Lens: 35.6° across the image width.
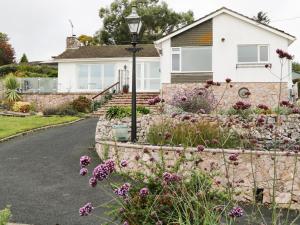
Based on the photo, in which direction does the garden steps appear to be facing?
toward the camera

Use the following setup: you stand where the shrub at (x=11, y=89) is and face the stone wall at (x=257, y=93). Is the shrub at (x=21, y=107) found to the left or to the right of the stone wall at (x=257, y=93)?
right

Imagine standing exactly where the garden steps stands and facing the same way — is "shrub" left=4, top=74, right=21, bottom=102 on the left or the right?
on its right

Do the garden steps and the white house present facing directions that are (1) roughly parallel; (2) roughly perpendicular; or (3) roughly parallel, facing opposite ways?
roughly parallel

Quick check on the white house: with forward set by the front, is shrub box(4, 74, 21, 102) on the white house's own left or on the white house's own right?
on the white house's own right

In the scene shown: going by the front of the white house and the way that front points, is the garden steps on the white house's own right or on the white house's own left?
on the white house's own right

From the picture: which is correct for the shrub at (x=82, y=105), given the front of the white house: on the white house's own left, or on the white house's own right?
on the white house's own right

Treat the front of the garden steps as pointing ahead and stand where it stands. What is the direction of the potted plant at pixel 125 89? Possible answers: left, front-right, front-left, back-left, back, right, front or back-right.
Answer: back

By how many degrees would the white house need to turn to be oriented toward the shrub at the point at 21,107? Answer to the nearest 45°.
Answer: approximately 90° to its right

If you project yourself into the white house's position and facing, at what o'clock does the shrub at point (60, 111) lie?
The shrub is roughly at 3 o'clock from the white house.

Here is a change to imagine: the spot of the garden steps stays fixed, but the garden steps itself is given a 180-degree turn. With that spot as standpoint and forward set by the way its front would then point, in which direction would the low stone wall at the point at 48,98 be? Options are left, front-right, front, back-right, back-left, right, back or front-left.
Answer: front-left

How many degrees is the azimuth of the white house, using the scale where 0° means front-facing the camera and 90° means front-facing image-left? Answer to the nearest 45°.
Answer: approximately 0°

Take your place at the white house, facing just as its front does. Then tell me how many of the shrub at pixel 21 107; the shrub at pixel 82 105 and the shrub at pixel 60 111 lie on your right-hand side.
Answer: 3
